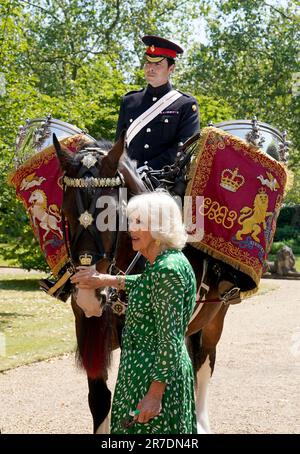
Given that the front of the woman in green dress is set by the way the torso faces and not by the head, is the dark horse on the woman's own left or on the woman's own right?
on the woman's own right
